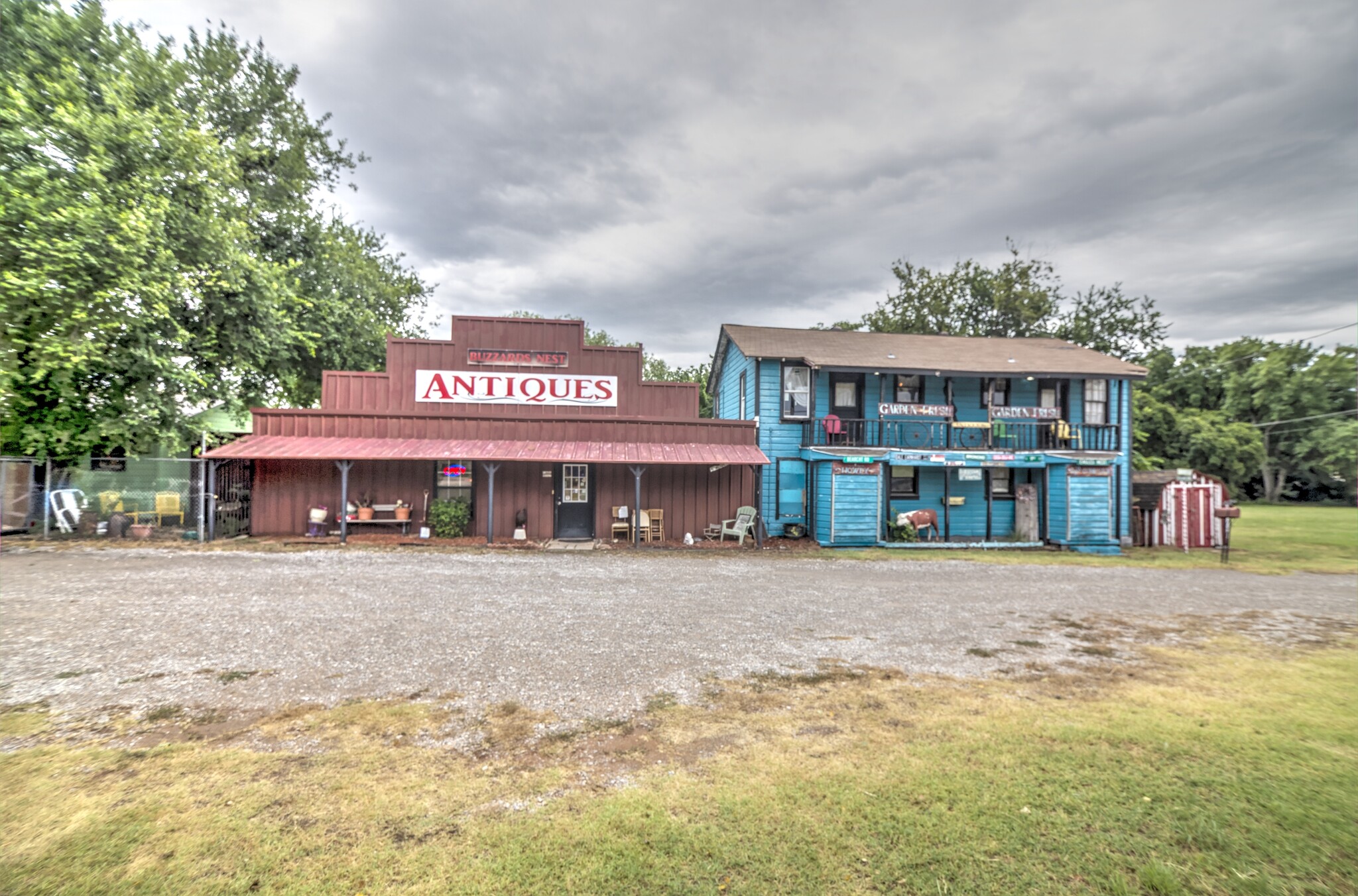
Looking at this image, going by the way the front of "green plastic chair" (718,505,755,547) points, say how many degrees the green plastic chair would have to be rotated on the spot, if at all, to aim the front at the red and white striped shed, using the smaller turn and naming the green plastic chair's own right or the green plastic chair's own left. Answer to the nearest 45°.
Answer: approximately 135° to the green plastic chair's own left

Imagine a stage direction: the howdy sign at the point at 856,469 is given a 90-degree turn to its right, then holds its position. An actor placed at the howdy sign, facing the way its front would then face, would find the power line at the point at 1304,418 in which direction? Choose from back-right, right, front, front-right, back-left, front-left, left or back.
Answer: back-right

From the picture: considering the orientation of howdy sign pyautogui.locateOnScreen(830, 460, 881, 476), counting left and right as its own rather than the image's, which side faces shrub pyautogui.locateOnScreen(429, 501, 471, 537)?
right

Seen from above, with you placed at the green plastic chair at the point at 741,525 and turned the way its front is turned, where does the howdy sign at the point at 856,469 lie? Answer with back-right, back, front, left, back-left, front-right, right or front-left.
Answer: back-left

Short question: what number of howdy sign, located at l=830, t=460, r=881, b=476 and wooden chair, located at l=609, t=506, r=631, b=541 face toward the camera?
2

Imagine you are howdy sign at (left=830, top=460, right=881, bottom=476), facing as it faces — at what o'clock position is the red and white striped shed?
The red and white striped shed is roughly at 8 o'clock from the howdy sign.
